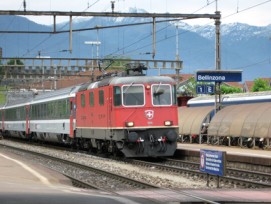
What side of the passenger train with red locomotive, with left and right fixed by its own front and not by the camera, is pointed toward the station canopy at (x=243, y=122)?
left

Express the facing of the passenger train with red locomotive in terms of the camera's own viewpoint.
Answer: facing the viewer and to the right of the viewer

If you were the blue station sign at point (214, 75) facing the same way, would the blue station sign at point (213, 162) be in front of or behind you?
in front

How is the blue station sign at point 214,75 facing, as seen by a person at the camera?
facing the viewer

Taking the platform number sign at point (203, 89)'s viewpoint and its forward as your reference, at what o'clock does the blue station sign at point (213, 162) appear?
The blue station sign is roughly at 12 o'clock from the platform number sign.

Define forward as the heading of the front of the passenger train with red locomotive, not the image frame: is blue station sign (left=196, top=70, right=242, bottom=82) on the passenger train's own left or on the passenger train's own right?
on the passenger train's own left

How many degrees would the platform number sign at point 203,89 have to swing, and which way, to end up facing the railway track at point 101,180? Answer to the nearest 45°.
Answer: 0° — it already faces it

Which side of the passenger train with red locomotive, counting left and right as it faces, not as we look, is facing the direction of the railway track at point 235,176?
front

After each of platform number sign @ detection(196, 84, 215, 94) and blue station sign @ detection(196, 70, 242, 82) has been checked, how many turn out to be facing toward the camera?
2

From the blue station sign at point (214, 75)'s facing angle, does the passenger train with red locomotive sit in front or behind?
in front
